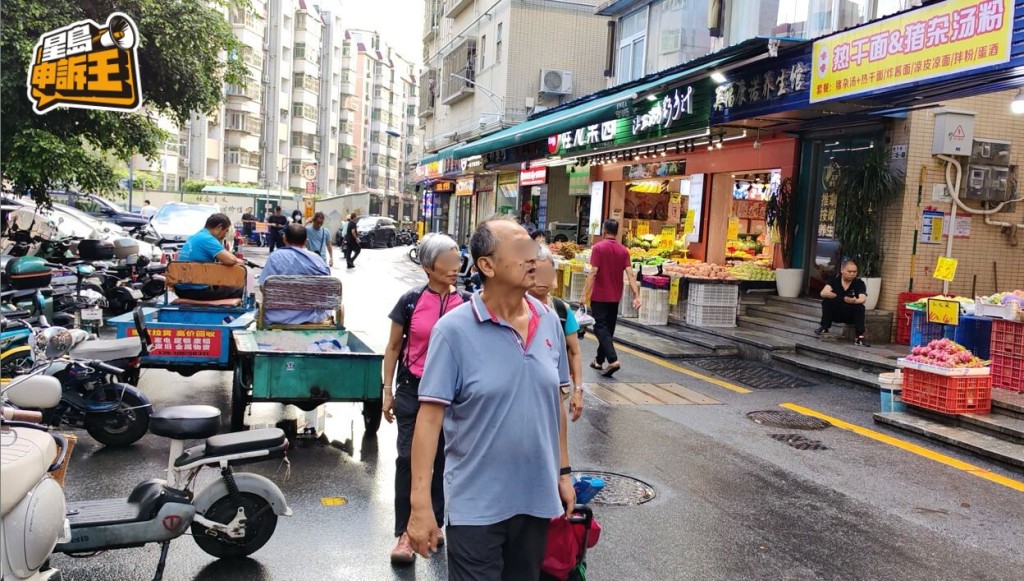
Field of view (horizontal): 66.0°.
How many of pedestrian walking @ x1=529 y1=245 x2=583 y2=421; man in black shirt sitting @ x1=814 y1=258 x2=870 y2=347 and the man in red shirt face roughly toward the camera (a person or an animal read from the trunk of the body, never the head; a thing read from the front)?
2

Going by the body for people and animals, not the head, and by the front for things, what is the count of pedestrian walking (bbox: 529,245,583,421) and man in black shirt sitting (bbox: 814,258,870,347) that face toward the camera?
2

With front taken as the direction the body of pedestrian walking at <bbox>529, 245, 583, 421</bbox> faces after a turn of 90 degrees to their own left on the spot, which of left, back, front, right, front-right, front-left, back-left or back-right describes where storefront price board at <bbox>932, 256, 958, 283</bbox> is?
front-left

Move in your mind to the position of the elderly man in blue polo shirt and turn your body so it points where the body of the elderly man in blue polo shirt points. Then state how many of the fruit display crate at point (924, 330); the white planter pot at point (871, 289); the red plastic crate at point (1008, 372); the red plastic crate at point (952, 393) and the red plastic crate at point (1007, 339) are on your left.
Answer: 5

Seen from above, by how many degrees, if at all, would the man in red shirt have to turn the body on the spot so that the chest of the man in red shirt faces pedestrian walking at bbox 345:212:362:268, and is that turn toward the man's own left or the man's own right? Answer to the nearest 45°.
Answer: approximately 45° to the man's own left

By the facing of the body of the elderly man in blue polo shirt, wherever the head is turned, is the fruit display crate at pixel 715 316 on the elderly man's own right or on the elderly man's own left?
on the elderly man's own left

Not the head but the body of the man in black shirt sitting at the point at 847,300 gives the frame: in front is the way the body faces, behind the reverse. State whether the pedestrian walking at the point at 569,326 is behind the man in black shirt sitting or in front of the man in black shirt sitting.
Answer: in front

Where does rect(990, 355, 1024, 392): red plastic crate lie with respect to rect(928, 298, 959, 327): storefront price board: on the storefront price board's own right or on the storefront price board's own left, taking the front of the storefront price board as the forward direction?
on the storefront price board's own left

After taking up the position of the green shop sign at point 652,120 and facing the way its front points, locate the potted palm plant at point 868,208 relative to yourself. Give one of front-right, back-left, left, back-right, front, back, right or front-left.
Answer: left

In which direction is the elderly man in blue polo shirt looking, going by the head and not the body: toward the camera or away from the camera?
toward the camera

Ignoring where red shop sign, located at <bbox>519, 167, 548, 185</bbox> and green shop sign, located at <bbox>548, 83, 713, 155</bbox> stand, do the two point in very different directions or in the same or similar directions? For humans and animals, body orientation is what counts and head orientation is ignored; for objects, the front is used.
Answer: same or similar directions

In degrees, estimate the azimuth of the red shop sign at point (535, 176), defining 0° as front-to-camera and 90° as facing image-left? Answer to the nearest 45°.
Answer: approximately 45°
